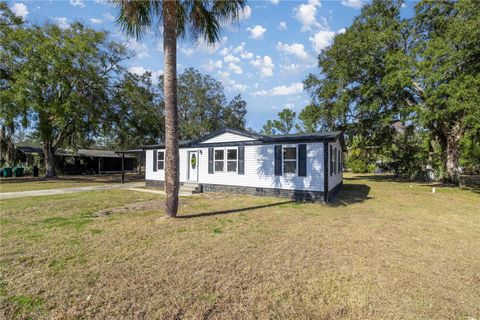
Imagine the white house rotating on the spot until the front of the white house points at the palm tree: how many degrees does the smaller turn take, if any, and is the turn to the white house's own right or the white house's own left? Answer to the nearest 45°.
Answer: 0° — it already faces it

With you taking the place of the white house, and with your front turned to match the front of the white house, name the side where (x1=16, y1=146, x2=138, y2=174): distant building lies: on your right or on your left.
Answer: on your right

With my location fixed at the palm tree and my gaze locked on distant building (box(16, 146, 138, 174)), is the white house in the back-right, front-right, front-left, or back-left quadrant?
front-right

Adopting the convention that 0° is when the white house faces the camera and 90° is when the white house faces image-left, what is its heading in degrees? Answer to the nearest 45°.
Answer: approximately 45°

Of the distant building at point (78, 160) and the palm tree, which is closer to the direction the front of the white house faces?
the palm tree
